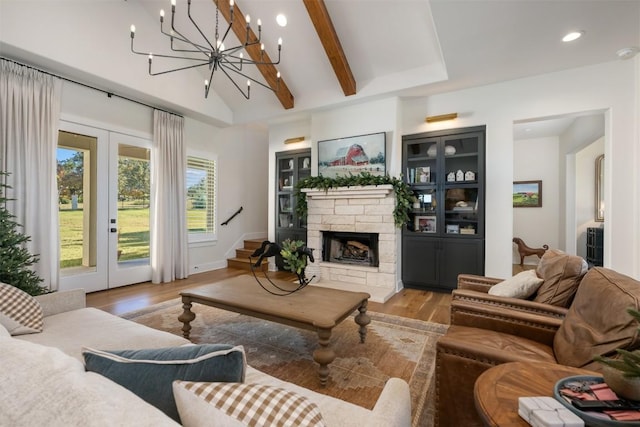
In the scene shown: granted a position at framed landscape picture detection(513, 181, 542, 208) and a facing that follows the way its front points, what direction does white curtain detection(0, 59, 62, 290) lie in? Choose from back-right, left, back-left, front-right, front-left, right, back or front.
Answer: front-right

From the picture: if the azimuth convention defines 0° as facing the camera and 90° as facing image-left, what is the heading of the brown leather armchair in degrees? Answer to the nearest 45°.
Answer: approximately 90°

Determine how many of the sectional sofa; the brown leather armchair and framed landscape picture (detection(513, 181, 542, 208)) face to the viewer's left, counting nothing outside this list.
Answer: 1

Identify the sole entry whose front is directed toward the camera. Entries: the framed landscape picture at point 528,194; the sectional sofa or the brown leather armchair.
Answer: the framed landscape picture

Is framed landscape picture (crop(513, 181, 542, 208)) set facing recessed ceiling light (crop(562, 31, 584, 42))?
yes

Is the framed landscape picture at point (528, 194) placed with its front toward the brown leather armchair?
yes

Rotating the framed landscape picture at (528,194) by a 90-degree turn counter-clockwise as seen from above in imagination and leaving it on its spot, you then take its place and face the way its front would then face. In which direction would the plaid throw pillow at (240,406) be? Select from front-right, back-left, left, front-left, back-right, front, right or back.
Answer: right

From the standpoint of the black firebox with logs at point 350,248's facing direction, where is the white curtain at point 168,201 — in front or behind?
in front

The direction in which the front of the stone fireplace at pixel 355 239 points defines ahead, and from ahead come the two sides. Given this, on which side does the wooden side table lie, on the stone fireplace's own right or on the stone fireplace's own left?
on the stone fireplace's own left

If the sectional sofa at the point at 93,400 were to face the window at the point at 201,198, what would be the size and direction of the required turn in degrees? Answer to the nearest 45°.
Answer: approximately 45° to its left

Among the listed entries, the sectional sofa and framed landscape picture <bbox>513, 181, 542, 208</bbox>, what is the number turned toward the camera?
1

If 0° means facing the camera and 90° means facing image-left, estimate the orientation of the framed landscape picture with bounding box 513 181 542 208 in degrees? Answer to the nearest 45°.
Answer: approximately 0°

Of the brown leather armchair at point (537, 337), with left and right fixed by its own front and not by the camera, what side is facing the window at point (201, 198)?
front
